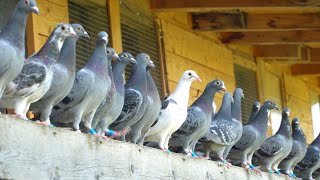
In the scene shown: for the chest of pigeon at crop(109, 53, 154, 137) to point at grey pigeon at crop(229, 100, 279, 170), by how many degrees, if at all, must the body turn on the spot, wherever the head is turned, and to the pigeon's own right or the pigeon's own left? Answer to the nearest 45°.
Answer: approximately 45° to the pigeon's own left

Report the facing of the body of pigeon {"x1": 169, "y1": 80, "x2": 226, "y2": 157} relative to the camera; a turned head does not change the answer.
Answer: to the viewer's right

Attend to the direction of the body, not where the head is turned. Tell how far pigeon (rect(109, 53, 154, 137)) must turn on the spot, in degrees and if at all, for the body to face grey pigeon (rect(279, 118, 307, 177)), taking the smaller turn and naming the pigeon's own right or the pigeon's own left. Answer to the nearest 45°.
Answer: approximately 45° to the pigeon's own left

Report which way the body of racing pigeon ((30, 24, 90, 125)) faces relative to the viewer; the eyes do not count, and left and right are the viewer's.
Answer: facing to the right of the viewer

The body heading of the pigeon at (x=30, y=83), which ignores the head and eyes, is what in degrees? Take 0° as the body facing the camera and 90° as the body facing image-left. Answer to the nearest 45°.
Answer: approximately 270°

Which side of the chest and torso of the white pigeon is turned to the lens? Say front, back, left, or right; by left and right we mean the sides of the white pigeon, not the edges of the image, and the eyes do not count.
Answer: right

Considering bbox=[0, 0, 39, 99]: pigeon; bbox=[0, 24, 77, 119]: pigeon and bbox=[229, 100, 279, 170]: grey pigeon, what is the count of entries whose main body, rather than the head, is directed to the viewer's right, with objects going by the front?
3

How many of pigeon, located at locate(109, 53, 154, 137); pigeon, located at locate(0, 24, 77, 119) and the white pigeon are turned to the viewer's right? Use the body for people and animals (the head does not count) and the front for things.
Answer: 3

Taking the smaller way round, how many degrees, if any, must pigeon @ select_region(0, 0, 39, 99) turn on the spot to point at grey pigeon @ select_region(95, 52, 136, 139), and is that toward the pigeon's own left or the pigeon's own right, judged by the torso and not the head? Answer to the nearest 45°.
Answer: approximately 45° to the pigeon's own left

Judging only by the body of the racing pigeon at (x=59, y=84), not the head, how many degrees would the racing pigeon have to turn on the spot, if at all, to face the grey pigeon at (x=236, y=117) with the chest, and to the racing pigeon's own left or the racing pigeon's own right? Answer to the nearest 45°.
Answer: approximately 45° to the racing pigeon's own left

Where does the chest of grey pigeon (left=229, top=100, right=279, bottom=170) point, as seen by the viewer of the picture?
to the viewer's right
